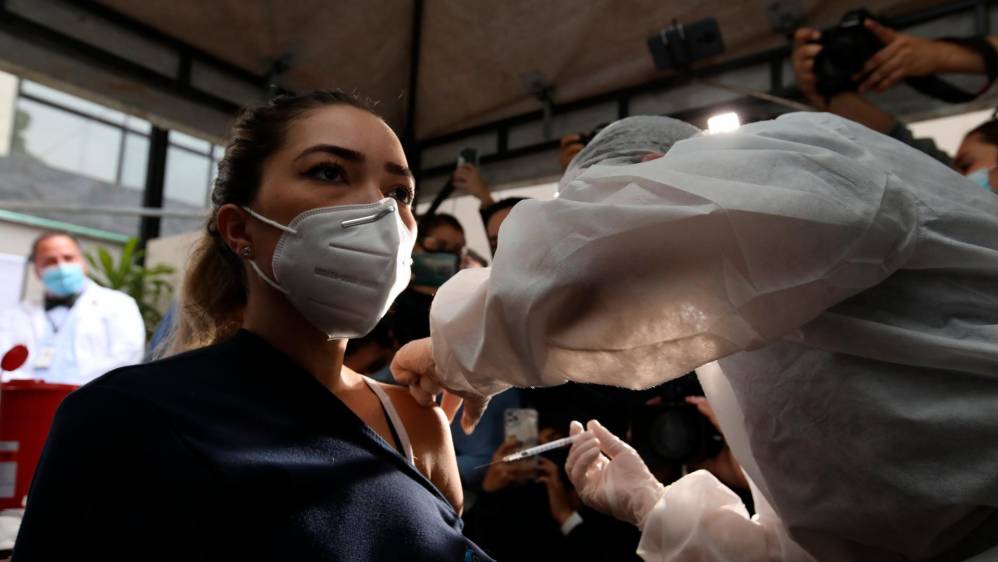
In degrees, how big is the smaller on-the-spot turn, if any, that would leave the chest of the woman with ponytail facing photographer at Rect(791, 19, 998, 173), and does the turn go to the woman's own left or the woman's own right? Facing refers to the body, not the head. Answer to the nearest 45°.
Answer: approximately 45° to the woman's own left

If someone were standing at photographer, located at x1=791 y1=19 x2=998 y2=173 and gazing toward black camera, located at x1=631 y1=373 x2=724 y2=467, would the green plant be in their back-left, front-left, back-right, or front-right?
front-right

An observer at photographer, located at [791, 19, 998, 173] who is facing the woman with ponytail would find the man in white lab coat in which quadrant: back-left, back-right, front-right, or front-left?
front-right

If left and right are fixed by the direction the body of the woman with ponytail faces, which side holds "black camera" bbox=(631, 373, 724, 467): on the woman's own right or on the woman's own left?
on the woman's own left

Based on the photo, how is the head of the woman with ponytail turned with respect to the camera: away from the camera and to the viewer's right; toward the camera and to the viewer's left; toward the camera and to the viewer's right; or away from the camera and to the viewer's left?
toward the camera and to the viewer's right

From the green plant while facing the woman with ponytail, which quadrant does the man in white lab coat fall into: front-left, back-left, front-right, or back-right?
front-right

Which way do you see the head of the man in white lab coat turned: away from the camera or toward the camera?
toward the camera

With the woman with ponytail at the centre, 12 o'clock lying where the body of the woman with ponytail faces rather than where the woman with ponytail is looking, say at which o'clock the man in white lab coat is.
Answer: The man in white lab coat is roughly at 7 o'clock from the woman with ponytail.

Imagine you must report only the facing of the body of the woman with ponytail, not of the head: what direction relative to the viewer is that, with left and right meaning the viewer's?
facing the viewer and to the right of the viewer

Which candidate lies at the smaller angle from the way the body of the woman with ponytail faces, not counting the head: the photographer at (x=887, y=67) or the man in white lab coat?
the photographer
